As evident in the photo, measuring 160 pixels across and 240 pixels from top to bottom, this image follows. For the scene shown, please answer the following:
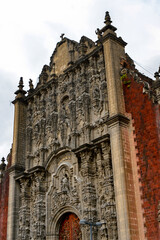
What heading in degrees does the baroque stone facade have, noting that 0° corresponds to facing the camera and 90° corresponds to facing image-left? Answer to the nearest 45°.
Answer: approximately 45°

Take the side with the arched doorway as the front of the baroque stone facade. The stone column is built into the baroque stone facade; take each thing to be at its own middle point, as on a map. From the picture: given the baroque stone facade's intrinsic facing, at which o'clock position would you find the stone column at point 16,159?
The stone column is roughly at 3 o'clock from the baroque stone facade.
